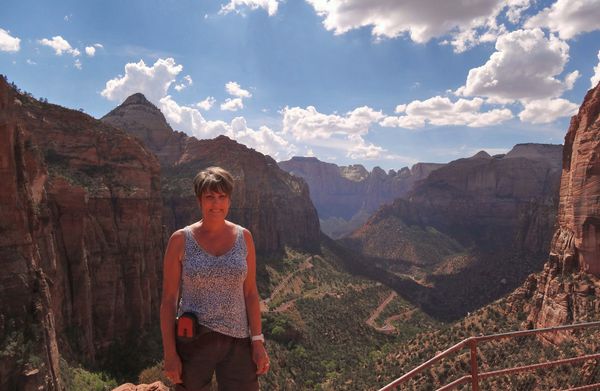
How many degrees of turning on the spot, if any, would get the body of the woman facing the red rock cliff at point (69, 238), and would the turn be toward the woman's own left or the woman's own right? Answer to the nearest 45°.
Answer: approximately 180°

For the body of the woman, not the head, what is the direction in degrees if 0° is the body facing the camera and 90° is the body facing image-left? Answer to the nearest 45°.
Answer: approximately 0°

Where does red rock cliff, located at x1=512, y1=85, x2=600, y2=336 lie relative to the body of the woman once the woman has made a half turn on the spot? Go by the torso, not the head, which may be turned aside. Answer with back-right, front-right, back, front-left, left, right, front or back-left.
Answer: front-right
